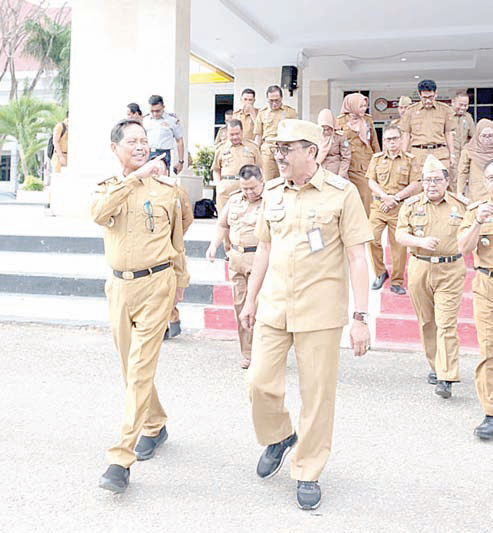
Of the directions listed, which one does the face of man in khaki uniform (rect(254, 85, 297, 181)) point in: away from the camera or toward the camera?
toward the camera

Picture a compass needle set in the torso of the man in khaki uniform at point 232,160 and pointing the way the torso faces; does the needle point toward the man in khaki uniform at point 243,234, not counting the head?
yes

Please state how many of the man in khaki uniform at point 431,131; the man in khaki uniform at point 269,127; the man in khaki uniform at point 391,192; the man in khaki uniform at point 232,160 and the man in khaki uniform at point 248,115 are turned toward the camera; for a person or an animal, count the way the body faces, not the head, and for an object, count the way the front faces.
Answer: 5

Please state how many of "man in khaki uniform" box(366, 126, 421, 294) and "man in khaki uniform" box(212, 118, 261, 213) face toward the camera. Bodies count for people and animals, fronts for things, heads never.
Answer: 2

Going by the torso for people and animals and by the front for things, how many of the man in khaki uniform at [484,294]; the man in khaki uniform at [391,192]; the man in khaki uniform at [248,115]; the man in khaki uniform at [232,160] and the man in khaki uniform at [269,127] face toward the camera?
5

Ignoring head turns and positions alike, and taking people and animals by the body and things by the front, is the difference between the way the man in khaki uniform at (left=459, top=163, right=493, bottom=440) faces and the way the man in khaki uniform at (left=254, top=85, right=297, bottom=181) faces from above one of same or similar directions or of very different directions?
same or similar directions

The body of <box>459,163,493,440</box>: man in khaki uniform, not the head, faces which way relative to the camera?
toward the camera

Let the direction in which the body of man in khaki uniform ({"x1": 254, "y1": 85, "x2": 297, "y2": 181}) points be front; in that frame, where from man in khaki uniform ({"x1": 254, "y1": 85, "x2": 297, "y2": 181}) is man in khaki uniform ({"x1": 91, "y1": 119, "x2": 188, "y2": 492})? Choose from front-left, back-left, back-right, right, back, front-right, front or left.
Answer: front

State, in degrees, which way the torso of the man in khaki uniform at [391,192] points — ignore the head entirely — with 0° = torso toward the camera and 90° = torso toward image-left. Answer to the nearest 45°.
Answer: approximately 0°

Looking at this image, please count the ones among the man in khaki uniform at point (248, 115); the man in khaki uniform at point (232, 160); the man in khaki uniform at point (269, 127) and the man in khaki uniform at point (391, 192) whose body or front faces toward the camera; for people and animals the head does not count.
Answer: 4

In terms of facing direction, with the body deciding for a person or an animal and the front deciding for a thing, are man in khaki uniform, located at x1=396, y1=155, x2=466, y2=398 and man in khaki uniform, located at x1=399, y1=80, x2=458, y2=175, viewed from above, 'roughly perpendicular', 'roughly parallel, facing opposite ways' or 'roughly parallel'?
roughly parallel

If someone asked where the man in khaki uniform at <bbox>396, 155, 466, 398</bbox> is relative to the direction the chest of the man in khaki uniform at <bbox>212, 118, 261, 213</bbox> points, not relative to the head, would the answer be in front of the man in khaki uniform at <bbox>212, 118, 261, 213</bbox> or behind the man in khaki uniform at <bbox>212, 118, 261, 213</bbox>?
in front

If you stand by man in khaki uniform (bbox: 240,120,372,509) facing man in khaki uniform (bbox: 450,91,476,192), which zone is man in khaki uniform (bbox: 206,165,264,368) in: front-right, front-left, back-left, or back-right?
front-left

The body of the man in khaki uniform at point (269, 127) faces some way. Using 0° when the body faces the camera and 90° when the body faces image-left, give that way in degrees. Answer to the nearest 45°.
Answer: approximately 0°

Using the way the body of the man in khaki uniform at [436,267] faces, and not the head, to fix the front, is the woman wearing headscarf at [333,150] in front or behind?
behind

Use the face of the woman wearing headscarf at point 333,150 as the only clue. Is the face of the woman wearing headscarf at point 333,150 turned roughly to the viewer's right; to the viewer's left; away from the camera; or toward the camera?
toward the camera
